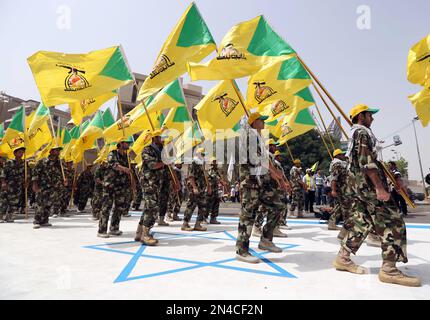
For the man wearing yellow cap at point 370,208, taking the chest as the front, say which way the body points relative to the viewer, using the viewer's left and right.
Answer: facing to the right of the viewer

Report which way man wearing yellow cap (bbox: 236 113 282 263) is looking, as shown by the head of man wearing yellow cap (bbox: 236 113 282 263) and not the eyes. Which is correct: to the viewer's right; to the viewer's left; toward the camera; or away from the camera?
to the viewer's right

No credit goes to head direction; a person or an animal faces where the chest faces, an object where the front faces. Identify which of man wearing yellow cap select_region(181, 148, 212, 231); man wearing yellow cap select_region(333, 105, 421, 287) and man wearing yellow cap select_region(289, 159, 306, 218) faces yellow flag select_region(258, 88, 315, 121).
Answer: man wearing yellow cap select_region(181, 148, 212, 231)

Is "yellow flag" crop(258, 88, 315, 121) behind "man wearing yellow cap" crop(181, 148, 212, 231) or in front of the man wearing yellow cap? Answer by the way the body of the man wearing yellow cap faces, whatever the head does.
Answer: in front

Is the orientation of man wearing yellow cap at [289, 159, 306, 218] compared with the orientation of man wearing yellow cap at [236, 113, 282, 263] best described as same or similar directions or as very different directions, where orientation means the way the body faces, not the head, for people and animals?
same or similar directions

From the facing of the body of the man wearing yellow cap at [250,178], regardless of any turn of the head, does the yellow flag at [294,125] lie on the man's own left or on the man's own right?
on the man's own left

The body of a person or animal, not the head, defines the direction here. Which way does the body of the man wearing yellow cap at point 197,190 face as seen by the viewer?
to the viewer's right

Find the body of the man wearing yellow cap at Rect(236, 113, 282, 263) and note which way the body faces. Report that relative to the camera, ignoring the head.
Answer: to the viewer's right

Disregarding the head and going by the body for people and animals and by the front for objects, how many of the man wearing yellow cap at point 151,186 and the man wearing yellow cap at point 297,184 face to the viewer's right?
2

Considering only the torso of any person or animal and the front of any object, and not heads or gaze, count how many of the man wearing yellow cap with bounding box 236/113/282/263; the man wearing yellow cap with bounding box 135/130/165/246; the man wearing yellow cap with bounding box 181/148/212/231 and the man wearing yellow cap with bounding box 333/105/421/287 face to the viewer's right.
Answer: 4

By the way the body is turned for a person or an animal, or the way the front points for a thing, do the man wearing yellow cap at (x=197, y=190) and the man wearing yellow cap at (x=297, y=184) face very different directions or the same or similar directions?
same or similar directions

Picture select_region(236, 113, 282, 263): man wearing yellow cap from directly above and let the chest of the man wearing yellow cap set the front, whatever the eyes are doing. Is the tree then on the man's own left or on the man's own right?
on the man's own left

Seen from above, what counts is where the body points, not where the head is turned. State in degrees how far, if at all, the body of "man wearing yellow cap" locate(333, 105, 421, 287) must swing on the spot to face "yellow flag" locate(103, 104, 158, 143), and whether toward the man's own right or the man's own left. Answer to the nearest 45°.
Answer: approximately 135° to the man's own left

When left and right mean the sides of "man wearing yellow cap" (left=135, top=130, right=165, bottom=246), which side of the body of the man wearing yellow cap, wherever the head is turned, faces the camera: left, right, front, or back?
right
